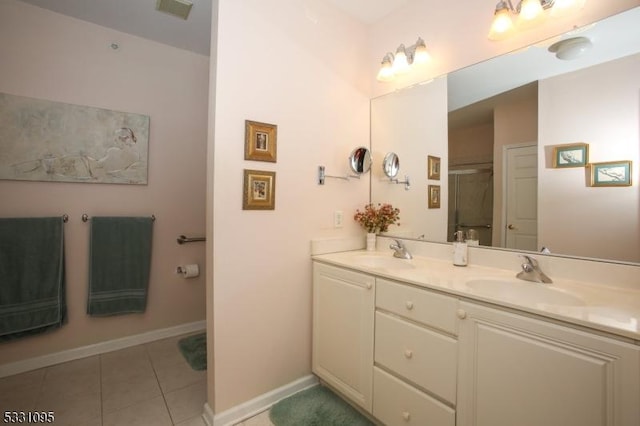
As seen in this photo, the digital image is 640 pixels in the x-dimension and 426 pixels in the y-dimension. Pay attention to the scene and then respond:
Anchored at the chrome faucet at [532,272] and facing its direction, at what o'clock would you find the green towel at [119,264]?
The green towel is roughly at 1 o'clock from the chrome faucet.

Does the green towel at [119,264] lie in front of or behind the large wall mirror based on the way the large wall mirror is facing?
in front

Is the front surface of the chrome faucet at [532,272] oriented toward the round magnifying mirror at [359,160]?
no

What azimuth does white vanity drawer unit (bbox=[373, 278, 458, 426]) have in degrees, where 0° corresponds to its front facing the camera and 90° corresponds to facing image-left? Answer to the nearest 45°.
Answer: approximately 45°

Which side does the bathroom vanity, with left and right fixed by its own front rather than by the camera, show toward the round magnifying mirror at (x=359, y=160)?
right

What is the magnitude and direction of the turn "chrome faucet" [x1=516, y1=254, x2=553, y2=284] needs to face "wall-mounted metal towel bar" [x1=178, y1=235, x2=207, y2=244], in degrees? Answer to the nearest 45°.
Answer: approximately 45° to its right

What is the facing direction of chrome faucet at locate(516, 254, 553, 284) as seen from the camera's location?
facing the viewer and to the left of the viewer

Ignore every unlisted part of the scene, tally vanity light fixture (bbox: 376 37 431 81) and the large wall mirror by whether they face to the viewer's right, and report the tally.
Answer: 0

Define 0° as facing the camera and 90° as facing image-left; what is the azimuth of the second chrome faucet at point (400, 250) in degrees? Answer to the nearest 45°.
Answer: approximately 45°

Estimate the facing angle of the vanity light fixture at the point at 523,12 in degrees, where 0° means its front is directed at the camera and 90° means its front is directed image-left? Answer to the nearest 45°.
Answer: approximately 45°

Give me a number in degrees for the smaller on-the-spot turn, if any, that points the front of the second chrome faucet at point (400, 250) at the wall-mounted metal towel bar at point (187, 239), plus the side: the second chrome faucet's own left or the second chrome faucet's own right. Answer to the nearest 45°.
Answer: approximately 45° to the second chrome faucet's own right

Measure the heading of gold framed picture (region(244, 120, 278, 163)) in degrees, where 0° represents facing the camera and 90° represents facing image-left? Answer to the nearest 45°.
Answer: approximately 315°

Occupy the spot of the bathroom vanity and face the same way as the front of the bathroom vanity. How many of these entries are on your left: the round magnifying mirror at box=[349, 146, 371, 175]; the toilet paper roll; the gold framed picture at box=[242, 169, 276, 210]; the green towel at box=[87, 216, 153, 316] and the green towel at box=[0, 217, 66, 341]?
0

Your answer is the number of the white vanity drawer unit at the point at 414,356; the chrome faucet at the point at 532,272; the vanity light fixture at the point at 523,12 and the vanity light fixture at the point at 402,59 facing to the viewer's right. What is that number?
0

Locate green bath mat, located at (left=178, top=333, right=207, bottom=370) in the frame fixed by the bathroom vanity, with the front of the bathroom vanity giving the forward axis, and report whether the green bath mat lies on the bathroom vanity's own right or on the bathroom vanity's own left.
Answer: on the bathroom vanity's own right

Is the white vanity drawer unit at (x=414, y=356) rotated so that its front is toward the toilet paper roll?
no
